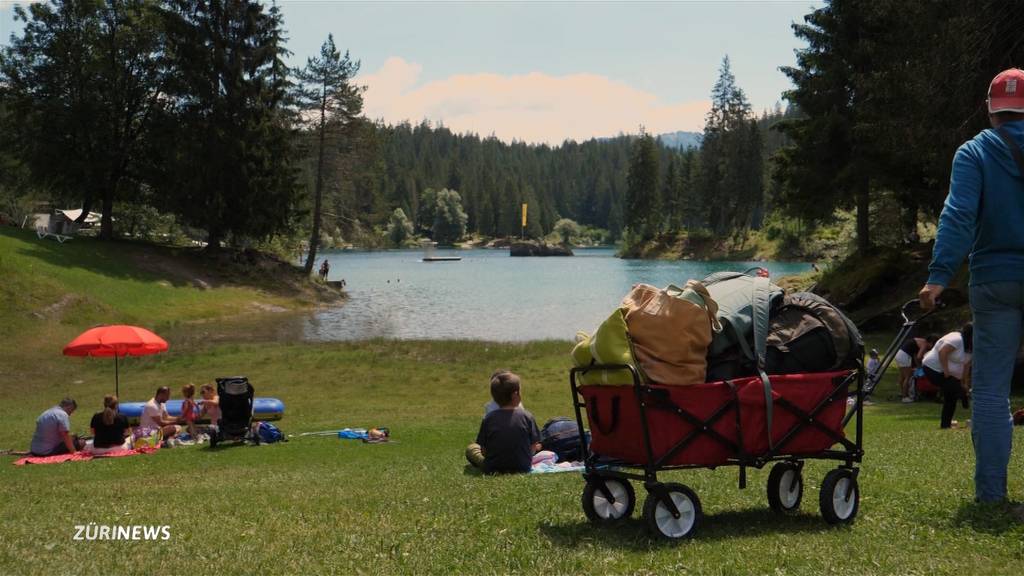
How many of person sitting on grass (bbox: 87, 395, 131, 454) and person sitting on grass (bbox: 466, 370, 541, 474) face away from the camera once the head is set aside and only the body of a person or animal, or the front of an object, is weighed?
2

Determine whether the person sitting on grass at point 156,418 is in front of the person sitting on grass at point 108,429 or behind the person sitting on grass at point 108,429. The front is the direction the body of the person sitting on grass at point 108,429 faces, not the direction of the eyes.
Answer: in front

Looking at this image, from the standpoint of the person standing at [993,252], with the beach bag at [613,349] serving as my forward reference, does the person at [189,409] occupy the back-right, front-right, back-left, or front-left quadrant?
front-right

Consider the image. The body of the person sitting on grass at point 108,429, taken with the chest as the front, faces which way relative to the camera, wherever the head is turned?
away from the camera

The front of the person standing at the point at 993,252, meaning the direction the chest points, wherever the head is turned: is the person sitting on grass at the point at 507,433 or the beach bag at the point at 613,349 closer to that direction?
the person sitting on grass

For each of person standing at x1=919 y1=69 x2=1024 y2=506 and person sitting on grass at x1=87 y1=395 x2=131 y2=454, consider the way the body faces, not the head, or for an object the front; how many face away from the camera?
2

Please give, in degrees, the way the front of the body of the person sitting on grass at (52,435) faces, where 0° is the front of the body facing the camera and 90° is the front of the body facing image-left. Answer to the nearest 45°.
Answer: approximately 225°

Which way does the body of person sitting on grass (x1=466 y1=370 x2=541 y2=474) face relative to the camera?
away from the camera

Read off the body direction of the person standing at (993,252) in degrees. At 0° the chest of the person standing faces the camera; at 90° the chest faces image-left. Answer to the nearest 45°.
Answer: approximately 180°

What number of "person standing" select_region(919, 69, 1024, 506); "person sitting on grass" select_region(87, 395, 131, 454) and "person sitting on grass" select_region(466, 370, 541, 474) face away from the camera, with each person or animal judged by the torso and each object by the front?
3
